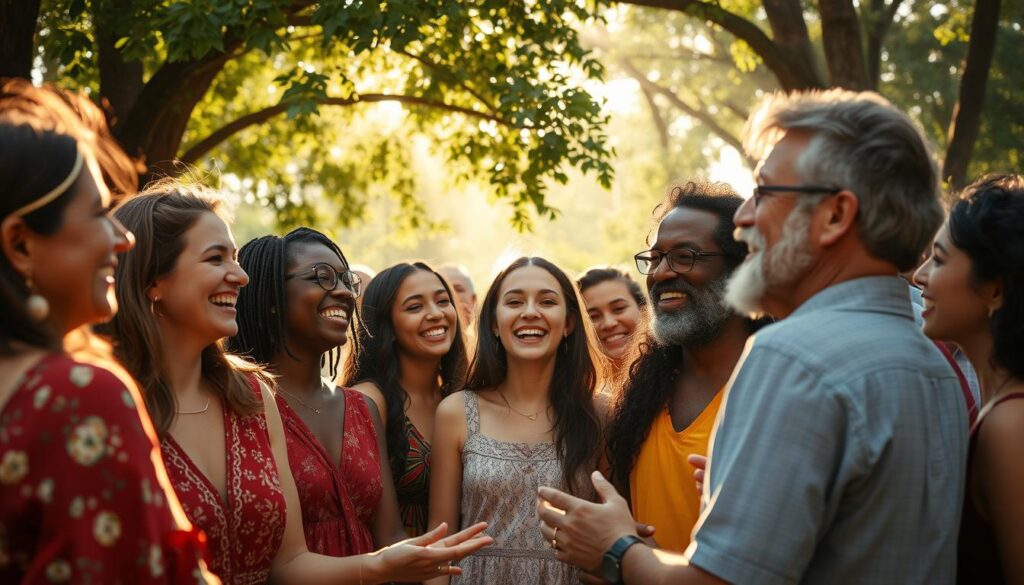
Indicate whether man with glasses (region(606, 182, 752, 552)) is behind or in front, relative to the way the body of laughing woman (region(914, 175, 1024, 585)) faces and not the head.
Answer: in front

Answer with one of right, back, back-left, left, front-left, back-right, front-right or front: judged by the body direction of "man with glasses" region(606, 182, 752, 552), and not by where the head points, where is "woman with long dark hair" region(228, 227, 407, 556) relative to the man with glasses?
front-right

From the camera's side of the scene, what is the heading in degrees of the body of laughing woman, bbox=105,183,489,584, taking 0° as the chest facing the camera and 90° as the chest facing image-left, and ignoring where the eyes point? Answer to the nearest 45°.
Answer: approximately 315°

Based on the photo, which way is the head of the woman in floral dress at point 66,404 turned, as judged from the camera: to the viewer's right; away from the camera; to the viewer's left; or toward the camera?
to the viewer's right

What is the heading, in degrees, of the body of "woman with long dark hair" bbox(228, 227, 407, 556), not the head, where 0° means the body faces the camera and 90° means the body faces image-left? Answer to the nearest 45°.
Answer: approximately 315°

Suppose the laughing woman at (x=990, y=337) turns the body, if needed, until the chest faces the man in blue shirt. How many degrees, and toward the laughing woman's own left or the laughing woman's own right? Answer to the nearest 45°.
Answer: approximately 45° to the laughing woman's own left

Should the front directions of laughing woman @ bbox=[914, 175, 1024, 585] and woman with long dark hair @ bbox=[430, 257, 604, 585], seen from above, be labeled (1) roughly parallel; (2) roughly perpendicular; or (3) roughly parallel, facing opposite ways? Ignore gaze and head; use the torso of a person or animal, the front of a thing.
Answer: roughly perpendicular

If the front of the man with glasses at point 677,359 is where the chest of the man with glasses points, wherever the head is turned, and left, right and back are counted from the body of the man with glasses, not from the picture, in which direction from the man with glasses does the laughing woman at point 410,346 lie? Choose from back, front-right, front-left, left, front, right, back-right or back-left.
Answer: right

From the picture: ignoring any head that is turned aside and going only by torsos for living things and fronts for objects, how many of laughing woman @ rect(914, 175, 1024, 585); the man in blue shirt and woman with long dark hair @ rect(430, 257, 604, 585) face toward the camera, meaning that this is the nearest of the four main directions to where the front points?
1

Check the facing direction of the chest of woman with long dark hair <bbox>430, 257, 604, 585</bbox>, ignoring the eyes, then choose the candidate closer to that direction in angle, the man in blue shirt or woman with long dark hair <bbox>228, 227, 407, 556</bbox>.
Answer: the man in blue shirt

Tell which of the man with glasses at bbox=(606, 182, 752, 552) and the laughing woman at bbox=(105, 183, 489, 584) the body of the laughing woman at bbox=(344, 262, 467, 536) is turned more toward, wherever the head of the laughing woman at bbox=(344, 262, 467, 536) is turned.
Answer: the man with glasses

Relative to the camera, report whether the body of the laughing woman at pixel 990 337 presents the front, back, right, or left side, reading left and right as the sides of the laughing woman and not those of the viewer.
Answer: left

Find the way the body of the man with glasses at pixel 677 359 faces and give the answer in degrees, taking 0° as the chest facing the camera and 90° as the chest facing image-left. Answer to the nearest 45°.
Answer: approximately 45°

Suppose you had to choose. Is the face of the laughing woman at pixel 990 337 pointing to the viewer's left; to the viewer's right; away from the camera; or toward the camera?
to the viewer's left

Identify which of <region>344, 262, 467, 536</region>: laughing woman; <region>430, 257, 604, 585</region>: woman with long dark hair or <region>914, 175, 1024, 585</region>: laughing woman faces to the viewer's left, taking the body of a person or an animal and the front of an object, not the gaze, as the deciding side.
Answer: <region>914, 175, 1024, 585</region>: laughing woman
